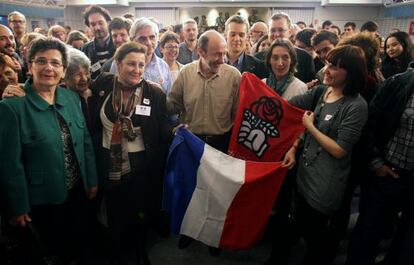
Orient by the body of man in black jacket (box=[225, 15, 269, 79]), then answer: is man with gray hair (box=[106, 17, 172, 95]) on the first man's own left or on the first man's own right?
on the first man's own right

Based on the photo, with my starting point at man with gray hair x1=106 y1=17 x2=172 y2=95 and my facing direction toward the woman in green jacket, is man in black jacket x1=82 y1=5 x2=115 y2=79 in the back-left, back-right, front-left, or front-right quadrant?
back-right

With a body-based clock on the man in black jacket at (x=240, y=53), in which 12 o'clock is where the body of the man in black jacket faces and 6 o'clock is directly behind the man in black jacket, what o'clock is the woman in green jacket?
The woman in green jacket is roughly at 1 o'clock from the man in black jacket.

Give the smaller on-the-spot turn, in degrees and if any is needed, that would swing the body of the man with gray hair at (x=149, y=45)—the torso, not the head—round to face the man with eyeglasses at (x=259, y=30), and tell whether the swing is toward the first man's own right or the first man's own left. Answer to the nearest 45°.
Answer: approximately 90° to the first man's own left

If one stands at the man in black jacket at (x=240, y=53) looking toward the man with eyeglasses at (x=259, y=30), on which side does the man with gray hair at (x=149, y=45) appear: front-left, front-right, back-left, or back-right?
back-left

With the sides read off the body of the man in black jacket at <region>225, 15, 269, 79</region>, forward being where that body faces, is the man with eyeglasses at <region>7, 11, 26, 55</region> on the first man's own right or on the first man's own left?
on the first man's own right

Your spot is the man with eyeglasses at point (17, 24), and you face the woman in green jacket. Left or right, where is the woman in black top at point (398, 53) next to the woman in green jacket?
left

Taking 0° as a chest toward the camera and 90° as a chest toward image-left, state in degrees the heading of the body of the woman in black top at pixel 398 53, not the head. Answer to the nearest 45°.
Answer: approximately 45°

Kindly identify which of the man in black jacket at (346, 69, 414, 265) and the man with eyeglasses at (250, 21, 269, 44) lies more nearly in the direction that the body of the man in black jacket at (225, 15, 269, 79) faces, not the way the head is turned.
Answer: the man in black jacket

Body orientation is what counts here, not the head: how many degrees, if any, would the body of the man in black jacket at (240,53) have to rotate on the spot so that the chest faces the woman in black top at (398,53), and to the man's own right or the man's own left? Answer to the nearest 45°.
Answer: approximately 90° to the man's own left

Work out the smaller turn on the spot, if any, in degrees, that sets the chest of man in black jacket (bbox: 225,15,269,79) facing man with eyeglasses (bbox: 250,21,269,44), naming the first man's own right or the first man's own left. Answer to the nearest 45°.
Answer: approximately 180°
